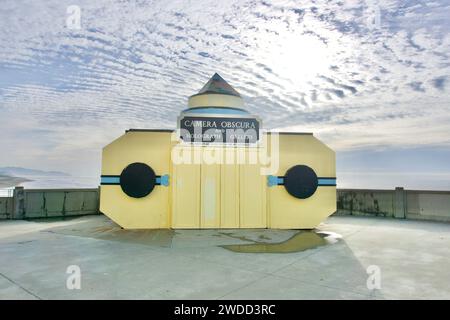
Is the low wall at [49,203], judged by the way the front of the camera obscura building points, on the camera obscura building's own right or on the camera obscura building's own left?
on the camera obscura building's own right

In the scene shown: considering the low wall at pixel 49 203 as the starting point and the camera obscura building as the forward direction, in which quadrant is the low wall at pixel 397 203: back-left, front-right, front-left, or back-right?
front-left

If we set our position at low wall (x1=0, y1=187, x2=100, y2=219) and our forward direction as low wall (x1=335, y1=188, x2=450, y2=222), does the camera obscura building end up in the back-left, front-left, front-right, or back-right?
front-right

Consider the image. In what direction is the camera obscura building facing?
toward the camera

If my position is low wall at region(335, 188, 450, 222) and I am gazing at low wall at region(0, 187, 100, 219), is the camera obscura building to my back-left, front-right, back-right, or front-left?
front-left

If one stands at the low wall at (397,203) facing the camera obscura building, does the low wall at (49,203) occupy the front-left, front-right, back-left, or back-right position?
front-right

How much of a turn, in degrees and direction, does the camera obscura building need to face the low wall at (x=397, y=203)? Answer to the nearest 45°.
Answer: approximately 90° to its left
